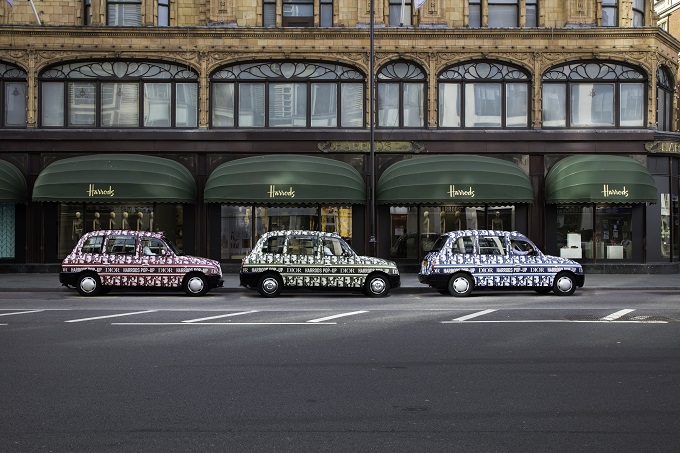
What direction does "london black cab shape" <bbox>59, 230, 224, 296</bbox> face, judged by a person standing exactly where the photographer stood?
facing to the right of the viewer

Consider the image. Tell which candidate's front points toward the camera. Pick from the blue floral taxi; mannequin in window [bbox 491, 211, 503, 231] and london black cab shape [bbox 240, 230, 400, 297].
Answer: the mannequin in window

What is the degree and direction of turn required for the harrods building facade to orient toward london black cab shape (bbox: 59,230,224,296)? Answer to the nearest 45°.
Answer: approximately 45° to its right

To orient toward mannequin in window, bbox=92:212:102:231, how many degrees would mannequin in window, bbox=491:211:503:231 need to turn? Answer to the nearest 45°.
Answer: approximately 90° to its right

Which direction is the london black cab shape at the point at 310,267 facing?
to the viewer's right

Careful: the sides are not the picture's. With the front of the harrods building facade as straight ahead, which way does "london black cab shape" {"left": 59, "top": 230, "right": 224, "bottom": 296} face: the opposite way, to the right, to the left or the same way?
to the left

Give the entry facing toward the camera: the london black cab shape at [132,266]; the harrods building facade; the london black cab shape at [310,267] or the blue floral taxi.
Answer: the harrods building facade

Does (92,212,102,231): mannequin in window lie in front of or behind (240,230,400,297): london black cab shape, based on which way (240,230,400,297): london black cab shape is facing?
behind

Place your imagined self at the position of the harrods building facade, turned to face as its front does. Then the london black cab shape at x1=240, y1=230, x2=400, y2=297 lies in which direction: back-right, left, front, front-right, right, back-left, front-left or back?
front

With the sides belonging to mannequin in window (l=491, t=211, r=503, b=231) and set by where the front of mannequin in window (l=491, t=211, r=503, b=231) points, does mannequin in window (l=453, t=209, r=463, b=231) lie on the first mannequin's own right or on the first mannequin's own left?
on the first mannequin's own right

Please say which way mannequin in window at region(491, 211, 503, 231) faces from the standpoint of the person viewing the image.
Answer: facing the viewer

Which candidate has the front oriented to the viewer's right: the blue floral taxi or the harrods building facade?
the blue floral taxi

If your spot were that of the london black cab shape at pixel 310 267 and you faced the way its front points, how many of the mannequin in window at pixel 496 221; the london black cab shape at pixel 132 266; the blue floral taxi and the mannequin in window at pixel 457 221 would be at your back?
1

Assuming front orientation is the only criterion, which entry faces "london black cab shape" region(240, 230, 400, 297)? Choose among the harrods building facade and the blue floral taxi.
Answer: the harrods building facade

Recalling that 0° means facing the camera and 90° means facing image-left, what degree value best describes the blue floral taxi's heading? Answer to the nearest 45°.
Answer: approximately 270°
